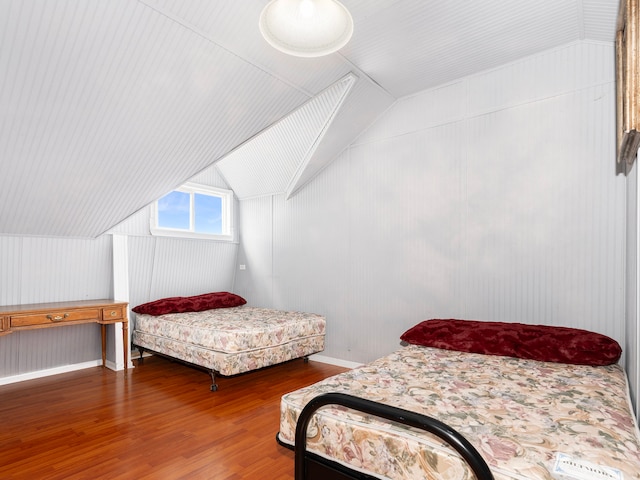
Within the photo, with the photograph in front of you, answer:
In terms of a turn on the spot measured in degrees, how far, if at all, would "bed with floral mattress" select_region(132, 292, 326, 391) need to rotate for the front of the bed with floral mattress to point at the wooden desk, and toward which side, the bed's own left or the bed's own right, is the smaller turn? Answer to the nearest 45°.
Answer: approximately 135° to the bed's own right

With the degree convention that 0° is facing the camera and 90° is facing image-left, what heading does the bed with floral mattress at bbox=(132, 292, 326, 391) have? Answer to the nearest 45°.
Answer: approximately 315°
